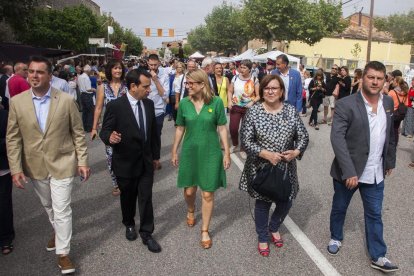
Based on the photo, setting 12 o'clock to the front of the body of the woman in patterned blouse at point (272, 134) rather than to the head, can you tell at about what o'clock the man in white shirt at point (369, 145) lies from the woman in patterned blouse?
The man in white shirt is roughly at 9 o'clock from the woman in patterned blouse.

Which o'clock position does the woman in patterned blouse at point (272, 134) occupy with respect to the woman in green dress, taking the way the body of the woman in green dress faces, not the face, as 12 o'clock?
The woman in patterned blouse is roughly at 10 o'clock from the woman in green dress.

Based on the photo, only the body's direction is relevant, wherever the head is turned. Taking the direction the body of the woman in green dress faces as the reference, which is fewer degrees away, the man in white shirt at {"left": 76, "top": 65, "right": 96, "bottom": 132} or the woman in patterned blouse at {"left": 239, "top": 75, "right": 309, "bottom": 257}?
the woman in patterned blouse

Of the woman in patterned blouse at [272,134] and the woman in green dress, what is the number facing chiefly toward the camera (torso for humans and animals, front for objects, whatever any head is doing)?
2

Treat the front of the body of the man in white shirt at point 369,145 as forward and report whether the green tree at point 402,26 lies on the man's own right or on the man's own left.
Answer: on the man's own left

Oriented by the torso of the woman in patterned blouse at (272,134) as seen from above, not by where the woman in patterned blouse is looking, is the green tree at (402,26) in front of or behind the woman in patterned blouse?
behind

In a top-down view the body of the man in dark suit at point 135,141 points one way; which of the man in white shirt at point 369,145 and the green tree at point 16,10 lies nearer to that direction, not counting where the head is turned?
the man in white shirt
